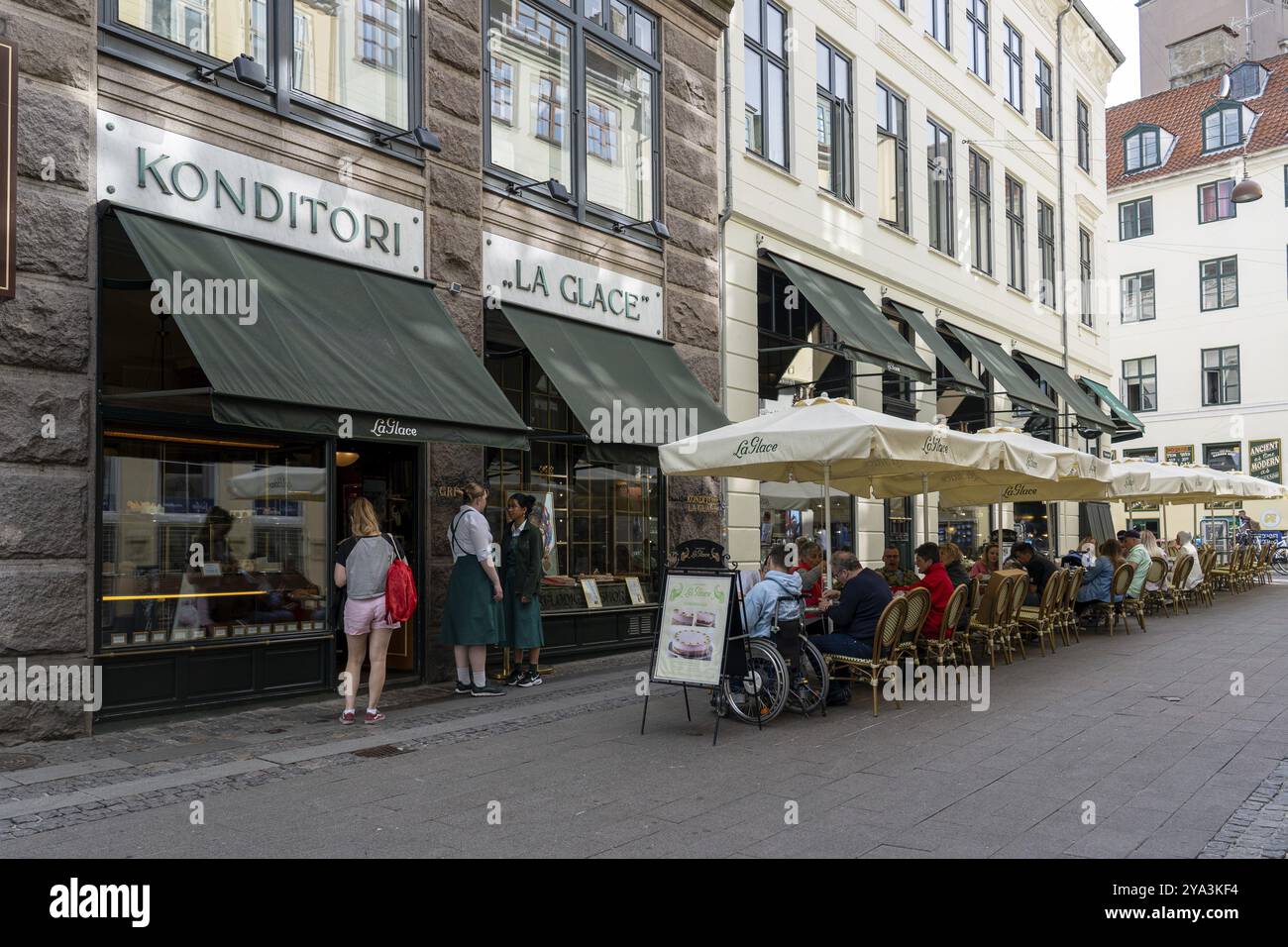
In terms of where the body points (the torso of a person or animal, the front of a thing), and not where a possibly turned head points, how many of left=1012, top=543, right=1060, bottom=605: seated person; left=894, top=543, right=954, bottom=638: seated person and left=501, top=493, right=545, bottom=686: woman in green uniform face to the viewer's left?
3

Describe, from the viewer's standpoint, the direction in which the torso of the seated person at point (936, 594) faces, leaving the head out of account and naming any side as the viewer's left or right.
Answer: facing to the left of the viewer

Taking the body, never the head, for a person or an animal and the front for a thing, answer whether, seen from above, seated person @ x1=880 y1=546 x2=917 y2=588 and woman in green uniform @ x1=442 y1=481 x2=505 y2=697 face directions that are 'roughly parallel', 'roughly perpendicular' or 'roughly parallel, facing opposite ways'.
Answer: roughly perpendicular

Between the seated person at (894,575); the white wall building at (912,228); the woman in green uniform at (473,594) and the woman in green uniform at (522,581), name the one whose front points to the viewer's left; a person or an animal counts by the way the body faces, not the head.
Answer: the woman in green uniform at (522,581)

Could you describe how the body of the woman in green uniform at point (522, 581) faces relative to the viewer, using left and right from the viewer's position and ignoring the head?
facing to the left of the viewer

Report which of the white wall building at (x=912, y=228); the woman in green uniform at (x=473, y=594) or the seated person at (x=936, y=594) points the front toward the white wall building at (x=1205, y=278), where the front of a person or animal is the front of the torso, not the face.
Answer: the woman in green uniform

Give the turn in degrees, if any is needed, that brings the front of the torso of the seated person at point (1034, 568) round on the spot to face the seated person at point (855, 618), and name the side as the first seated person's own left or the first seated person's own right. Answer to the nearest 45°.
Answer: approximately 90° to the first seated person's own left

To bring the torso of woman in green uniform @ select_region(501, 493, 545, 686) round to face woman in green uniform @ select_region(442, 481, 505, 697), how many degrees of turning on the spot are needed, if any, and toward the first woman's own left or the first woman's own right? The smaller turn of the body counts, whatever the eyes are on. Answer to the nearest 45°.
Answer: approximately 45° to the first woman's own left

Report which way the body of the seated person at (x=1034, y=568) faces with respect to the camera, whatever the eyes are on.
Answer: to the viewer's left

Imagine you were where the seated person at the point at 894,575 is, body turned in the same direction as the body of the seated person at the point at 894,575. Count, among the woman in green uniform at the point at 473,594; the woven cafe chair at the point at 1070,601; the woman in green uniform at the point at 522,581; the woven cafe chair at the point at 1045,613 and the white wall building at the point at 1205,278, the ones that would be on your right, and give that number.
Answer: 2

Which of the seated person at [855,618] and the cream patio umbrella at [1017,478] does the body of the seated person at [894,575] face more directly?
the seated person

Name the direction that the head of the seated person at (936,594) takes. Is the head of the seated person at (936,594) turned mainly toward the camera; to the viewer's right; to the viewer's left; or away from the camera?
to the viewer's left

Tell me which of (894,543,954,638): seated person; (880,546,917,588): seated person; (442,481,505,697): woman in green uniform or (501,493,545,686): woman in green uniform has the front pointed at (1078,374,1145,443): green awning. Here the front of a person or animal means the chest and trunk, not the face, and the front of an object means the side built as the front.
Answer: (442,481,505,697): woman in green uniform

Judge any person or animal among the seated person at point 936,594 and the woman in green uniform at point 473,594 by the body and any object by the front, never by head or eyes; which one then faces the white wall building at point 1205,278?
the woman in green uniform

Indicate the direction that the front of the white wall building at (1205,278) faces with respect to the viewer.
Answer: facing the viewer and to the left of the viewer

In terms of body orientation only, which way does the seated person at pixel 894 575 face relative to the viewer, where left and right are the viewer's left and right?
facing the viewer and to the right of the viewer
